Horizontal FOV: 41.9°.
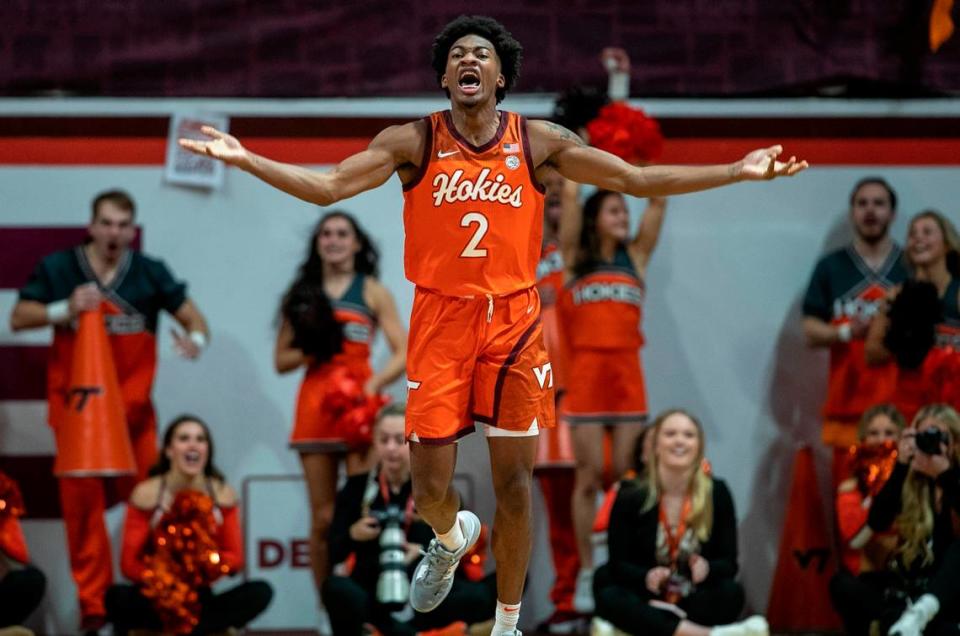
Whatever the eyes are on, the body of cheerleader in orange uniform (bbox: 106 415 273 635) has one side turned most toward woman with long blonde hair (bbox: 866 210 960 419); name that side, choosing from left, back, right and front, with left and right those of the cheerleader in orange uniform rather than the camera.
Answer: left

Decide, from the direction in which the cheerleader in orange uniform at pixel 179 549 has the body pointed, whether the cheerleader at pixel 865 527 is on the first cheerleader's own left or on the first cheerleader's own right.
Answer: on the first cheerleader's own left

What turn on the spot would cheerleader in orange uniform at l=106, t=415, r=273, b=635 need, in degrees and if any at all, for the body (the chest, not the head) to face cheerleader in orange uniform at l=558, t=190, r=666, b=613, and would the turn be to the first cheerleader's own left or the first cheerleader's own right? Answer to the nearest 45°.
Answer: approximately 90° to the first cheerleader's own left

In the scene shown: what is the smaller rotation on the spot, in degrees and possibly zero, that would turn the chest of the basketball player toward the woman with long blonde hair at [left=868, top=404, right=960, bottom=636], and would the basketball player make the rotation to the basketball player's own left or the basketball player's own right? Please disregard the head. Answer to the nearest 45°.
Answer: approximately 135° to the basketball player's own left
